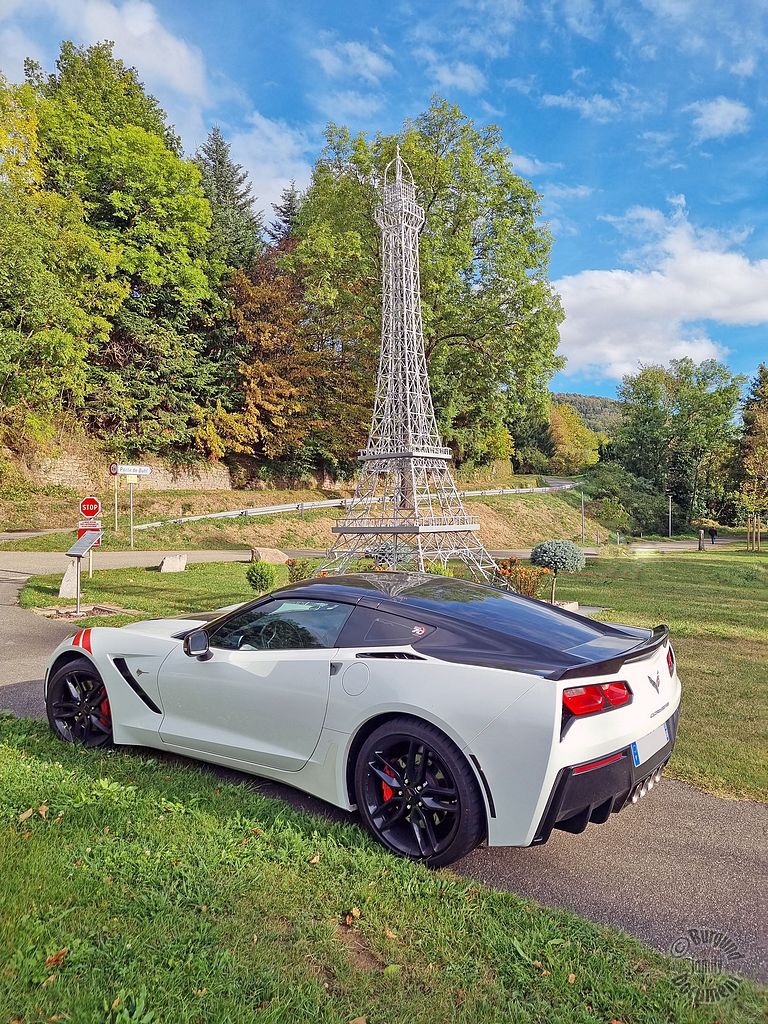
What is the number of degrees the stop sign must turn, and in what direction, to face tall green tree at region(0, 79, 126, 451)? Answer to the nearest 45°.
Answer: approximately 180°

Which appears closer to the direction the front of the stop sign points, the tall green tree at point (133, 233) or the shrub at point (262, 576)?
the shrub

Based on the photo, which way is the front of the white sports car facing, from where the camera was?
facing away from the viewer and to the left of the viewer

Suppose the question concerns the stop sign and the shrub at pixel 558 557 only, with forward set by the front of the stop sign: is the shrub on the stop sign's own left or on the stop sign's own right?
on the stop sign's own left

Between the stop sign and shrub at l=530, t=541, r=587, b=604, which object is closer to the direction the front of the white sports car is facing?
the stop sign

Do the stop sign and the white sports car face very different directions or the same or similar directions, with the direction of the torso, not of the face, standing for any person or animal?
very different directions

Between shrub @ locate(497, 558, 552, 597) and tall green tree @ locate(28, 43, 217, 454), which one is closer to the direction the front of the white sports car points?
the tall green tree

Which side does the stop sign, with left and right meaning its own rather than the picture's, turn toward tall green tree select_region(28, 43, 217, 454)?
back

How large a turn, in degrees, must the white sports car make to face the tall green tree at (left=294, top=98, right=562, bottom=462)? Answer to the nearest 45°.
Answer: approximately 45° to its right

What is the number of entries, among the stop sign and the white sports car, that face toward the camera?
1

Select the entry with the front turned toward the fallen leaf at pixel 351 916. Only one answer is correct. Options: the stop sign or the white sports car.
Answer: the stop sign

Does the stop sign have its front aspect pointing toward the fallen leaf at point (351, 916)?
yes
